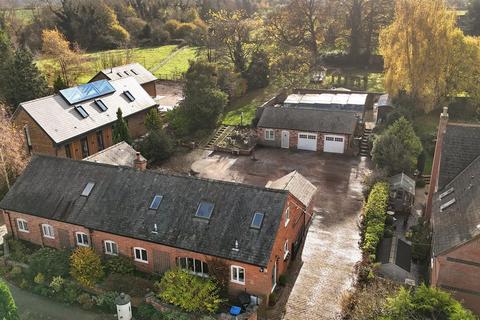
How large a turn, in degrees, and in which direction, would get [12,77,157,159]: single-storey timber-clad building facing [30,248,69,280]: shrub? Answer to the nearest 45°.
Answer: approximately 45° to its right

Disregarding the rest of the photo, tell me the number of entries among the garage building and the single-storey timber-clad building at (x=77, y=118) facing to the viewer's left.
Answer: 0

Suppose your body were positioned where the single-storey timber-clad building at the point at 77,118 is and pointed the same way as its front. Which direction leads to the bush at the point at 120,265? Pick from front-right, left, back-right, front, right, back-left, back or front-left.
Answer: front-right

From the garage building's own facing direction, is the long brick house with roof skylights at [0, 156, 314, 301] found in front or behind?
in front

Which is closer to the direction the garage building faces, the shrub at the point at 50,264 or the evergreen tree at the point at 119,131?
the shrub

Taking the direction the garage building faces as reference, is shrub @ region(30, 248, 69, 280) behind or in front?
in front

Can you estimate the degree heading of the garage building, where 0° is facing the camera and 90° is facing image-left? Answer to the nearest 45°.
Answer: approximately 0°

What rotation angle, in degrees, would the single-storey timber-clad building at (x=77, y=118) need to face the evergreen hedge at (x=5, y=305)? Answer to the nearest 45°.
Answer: approximately 45° to its right

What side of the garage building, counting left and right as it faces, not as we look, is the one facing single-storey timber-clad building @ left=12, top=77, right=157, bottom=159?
right

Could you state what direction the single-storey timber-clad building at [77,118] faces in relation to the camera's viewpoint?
facing the viewer and to the right of the viewer
